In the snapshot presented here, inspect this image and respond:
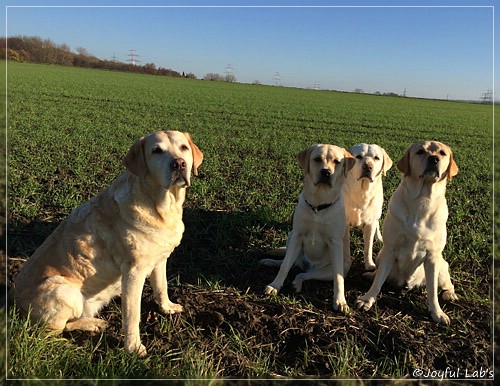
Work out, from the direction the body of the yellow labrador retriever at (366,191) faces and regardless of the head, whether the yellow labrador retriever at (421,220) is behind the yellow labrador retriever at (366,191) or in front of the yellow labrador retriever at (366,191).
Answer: in front

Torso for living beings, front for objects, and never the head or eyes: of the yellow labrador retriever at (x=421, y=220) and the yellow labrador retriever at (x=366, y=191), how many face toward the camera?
2

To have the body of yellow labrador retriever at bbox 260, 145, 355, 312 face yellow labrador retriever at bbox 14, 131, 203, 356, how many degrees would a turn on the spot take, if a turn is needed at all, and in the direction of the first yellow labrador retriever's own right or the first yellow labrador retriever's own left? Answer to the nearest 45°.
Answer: approximately 45° to the first yellow labrador retriever's own right

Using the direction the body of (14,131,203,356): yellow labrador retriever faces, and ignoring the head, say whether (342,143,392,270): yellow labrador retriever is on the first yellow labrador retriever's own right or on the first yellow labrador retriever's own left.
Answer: on the first yellow labrador retriever's own left

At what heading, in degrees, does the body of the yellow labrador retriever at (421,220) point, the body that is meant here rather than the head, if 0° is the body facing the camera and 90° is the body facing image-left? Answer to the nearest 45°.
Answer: approximately 0°

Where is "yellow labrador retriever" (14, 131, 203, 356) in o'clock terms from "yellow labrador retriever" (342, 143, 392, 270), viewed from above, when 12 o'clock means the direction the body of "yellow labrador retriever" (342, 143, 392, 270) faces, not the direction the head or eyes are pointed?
"yellow labrador retriever" (14, 131, 203, 356) is roughly at 1 o'clock from "yellow labrador retriever" (342, 143, 392, 270).

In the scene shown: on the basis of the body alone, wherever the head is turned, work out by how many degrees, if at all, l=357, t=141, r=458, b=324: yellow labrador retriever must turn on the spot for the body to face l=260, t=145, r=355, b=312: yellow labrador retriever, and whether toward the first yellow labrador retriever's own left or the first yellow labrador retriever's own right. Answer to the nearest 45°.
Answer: approximately 90° to the first yellow labrador retriever's own right

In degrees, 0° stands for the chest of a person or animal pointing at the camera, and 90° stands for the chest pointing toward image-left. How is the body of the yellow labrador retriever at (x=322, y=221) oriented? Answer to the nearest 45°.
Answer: approximately 0°

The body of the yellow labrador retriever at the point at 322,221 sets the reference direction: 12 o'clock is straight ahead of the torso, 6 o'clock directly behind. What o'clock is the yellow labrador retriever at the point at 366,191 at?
the yellow labrador retriever at the point at 366,191 is roughly at 7 o'clock from the yellow labrador retriever at the point at 322,221.

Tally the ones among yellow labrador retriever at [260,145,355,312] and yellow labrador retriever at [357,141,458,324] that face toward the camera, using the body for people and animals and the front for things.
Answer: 2

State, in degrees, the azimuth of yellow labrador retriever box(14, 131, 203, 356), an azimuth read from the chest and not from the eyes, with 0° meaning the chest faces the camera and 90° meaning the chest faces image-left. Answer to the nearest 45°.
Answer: approximately 315°
